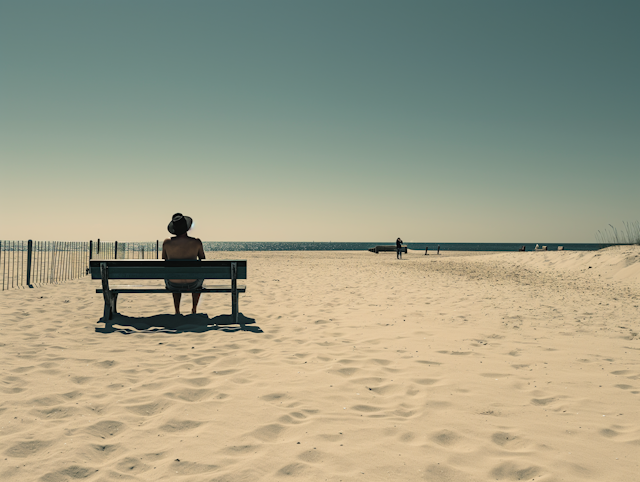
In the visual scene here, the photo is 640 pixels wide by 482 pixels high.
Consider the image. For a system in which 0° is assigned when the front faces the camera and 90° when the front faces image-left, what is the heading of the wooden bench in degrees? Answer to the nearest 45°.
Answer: approximately 180°

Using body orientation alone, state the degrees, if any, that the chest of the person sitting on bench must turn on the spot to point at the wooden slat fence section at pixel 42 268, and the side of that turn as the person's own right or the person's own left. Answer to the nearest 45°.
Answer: approximately 45° to the person's own left

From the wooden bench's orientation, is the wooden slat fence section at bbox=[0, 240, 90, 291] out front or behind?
out front

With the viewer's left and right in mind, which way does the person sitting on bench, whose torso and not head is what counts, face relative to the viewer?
facing away from the viewer

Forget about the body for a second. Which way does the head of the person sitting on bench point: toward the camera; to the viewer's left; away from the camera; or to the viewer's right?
away from the camera
